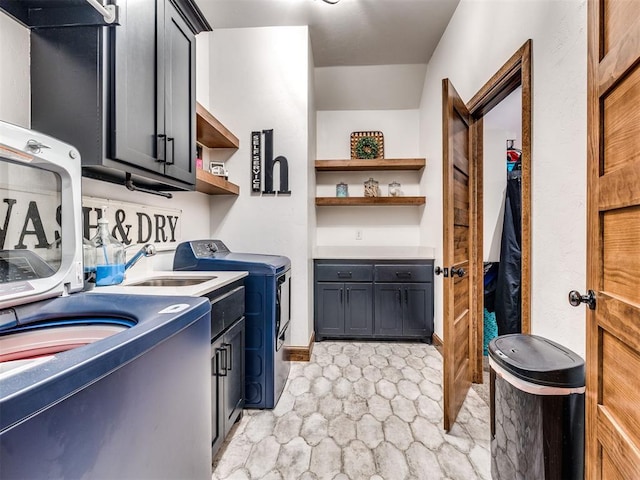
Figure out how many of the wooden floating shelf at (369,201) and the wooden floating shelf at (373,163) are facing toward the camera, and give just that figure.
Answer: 2

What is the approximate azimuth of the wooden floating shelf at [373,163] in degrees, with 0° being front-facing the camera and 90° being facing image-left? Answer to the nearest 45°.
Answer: approximately 0°

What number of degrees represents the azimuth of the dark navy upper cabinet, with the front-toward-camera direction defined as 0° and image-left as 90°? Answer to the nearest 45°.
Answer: approximately 315°

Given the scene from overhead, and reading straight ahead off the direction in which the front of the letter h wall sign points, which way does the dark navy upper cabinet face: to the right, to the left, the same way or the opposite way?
to the left

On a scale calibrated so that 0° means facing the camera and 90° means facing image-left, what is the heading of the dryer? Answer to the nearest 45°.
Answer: approximately 270°

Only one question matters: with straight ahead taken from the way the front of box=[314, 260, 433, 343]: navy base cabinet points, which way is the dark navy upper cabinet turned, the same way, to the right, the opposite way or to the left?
to the left
